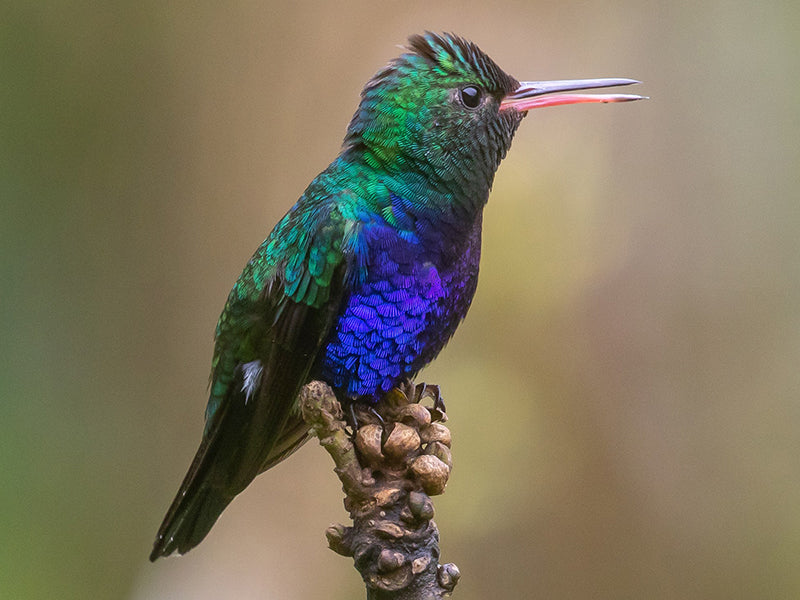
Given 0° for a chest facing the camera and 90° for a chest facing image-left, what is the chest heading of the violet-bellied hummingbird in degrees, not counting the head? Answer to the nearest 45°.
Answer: approximately 270°
